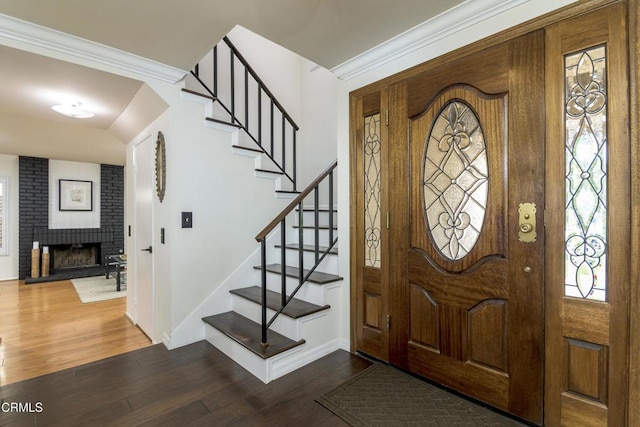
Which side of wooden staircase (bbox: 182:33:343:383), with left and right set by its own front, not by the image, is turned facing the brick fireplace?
right

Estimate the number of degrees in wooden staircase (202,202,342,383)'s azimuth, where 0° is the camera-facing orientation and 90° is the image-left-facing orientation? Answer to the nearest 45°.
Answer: approximately 45°
